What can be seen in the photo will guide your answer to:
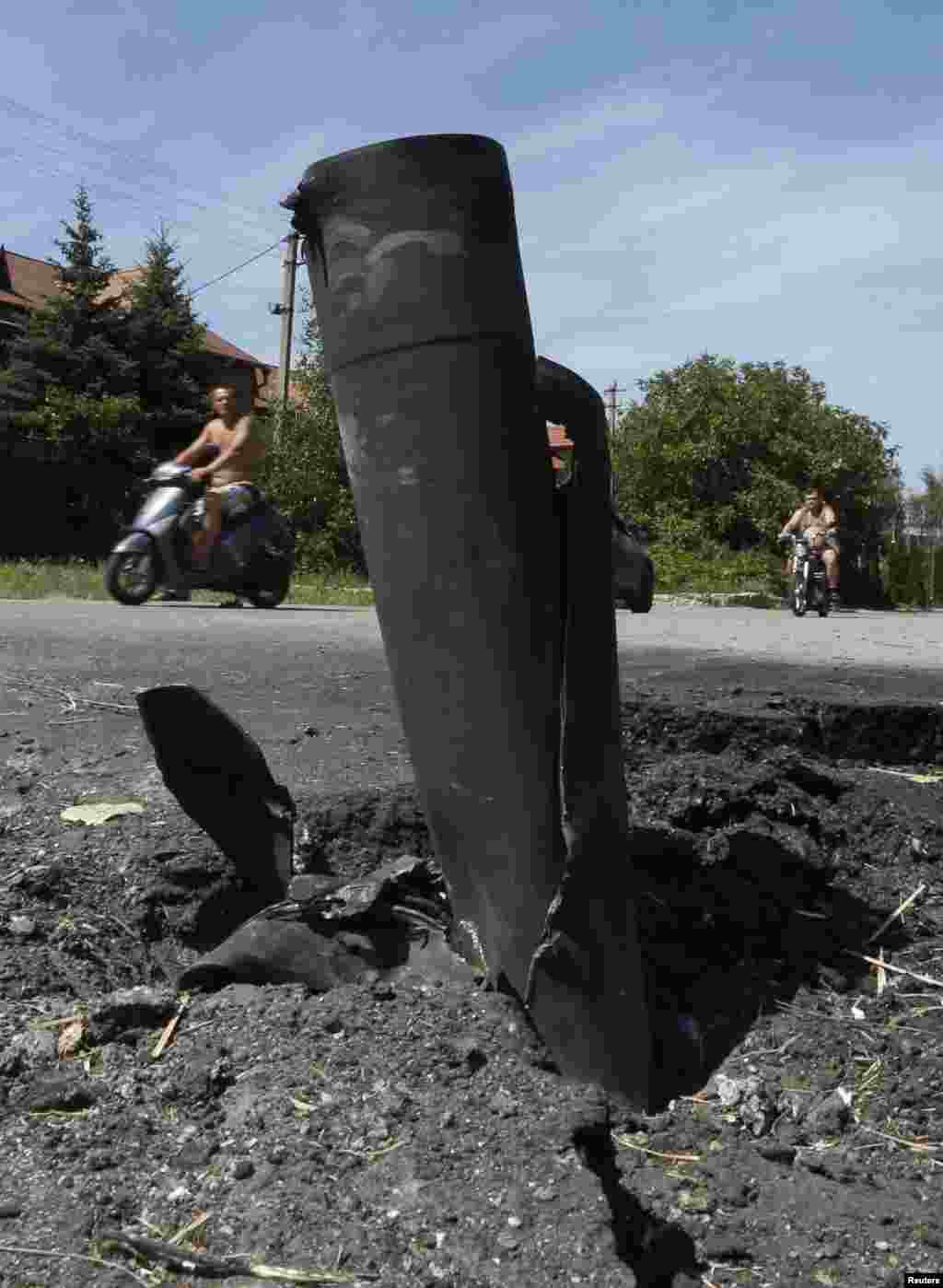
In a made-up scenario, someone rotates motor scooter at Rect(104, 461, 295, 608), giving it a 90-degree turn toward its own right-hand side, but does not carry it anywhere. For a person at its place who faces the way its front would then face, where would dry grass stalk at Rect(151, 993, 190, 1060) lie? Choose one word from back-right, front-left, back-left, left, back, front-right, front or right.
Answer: back

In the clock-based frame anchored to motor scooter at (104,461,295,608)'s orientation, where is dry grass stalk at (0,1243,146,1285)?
The dry grass stalk is roughly at 9 o'clock from the motor scooter.

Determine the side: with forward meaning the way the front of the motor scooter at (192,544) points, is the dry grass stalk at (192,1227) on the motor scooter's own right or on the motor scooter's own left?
on the motor scooter's own left

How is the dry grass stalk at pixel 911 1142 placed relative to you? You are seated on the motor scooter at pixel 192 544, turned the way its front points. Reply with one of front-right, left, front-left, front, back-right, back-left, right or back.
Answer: back-left

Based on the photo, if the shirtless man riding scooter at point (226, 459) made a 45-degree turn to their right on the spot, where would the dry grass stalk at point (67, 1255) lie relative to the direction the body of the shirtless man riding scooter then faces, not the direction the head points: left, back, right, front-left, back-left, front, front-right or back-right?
left

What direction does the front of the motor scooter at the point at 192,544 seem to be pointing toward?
to the viewer's left

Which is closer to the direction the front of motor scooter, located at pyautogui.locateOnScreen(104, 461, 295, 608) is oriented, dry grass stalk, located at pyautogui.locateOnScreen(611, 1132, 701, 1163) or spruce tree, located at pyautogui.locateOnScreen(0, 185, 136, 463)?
the spruce tree

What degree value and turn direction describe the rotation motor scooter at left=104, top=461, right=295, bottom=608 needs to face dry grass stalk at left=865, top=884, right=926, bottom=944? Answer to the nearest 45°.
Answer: approximately 135° to its left

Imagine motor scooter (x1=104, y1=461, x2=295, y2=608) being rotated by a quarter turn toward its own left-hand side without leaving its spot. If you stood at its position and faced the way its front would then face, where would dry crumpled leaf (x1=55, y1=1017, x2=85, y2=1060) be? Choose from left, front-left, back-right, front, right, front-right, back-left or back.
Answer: front

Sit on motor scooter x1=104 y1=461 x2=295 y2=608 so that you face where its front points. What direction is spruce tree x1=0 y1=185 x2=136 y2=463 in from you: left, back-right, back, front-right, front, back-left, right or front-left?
right

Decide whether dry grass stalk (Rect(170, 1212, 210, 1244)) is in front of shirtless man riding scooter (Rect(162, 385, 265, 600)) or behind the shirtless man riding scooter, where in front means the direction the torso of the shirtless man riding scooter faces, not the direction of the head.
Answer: in front
